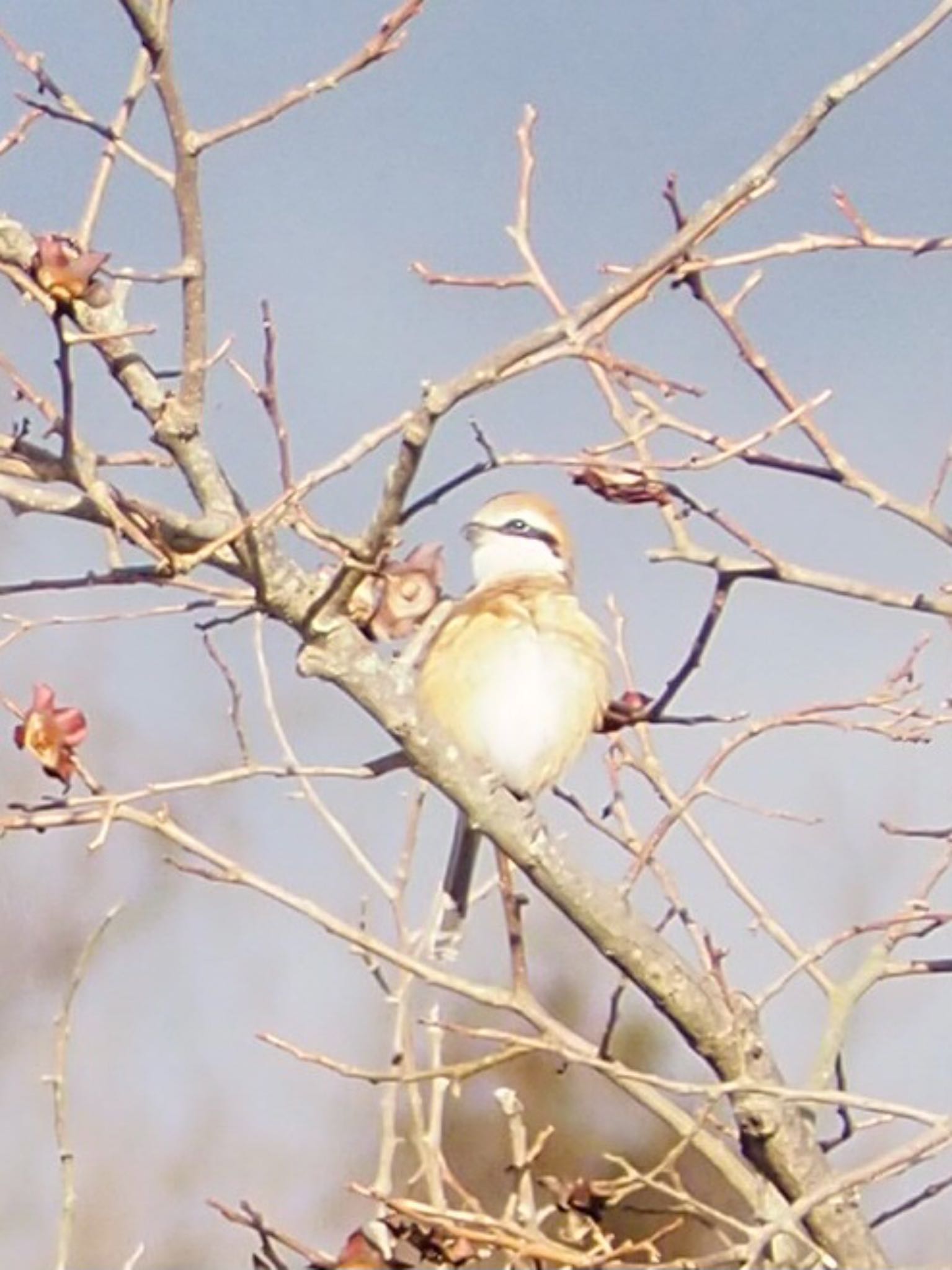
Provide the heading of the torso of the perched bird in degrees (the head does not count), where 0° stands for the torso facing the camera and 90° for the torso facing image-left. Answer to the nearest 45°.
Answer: approximately 0°
